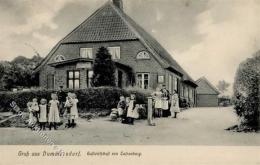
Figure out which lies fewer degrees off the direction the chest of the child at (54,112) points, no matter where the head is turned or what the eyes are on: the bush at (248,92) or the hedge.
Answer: the bush

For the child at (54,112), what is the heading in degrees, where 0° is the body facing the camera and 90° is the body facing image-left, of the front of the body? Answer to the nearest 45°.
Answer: approximately 0°

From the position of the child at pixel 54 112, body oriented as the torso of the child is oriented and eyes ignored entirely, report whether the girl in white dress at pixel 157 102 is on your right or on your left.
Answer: on your left

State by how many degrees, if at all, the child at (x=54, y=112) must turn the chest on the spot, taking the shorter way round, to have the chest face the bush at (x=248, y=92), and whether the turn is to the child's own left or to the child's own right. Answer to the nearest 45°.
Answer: approximately 90° to the child's own left
